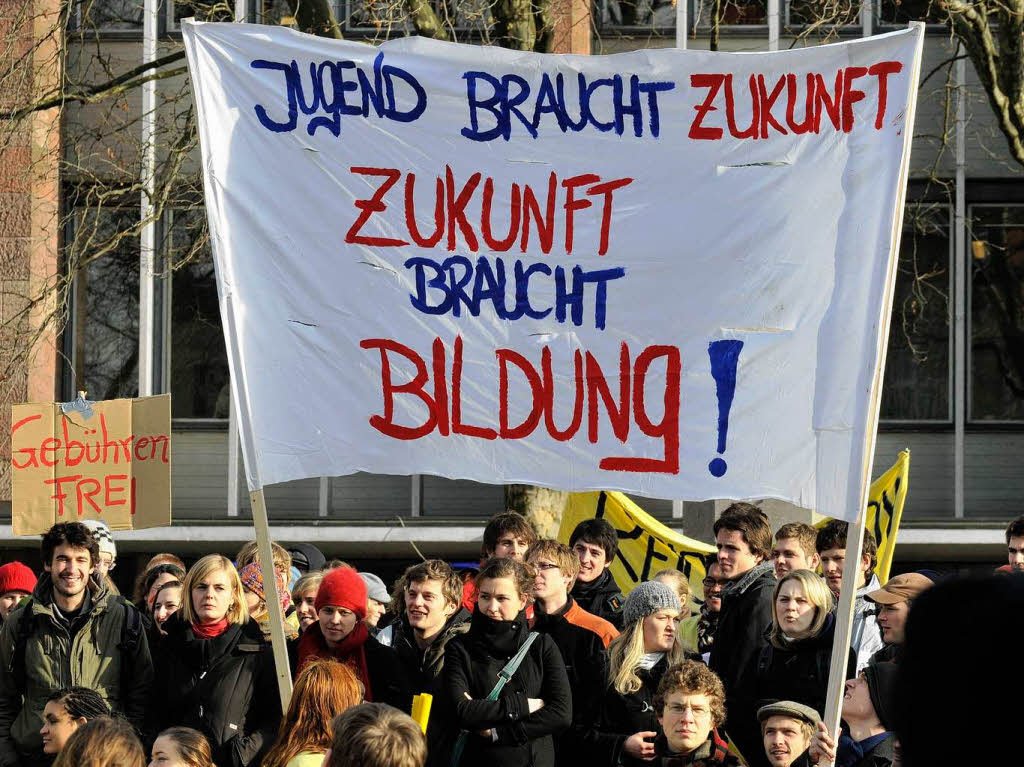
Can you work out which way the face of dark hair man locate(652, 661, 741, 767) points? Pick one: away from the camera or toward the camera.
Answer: toward the camera

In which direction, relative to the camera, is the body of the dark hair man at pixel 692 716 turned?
toward the camera

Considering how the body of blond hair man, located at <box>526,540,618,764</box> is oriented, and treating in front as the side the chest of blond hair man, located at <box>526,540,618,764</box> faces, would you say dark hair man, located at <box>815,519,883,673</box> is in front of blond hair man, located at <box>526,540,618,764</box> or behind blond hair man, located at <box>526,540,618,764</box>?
behind

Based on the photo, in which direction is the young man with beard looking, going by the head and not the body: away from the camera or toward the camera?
toward the camera

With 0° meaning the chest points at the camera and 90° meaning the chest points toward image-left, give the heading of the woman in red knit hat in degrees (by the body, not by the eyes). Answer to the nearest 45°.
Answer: approximately 45°

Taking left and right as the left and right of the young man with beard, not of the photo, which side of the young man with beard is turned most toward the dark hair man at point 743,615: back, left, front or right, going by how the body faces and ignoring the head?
left

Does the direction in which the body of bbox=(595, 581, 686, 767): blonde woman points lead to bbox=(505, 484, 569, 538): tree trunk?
no

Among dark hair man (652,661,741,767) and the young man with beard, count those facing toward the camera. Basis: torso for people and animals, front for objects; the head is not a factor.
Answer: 2

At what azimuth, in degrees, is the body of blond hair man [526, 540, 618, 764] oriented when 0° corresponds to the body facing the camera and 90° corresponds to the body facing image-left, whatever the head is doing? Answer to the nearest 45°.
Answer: approximately 45°

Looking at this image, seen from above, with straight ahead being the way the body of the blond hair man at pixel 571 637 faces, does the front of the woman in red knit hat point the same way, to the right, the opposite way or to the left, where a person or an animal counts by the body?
the same way

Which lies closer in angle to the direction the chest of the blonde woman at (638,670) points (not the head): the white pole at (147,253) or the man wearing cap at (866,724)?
the man wearing cap

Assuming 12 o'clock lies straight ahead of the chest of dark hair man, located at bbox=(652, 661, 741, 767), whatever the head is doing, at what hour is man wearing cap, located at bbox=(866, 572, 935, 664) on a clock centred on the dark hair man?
The man wearing cap is roughly at 8 o'clock from the dark hair man.

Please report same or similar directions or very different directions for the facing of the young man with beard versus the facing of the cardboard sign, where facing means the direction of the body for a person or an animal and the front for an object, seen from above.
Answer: same or similar directions

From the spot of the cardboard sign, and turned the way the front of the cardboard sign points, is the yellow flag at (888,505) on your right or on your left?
on your left

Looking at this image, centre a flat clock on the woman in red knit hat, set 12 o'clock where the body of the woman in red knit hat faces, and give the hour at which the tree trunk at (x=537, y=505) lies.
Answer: The tree trunk is roughly at 5 o'clock from the woman in red knit hat.

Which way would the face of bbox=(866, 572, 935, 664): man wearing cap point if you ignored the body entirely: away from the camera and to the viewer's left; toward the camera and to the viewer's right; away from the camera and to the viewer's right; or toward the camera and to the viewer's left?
toward the camera and to the viewer's left

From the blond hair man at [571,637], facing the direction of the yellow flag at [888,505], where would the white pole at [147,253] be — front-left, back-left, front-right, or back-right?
front-left
